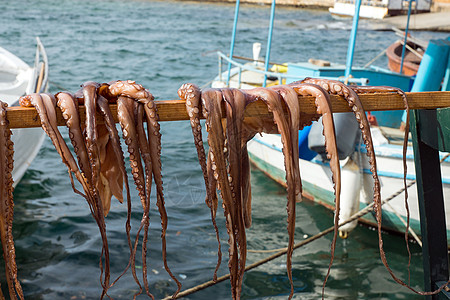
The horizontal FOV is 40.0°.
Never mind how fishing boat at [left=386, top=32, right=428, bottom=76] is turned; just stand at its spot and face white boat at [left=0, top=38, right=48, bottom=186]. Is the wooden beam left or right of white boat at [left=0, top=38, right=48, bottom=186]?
left

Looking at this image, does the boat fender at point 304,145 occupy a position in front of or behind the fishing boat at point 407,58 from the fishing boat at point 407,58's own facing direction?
in front

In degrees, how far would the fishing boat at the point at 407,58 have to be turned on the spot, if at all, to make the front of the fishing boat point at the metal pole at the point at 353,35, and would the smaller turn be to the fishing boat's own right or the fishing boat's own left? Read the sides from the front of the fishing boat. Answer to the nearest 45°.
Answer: approximately 45° to the fishing boat's own left

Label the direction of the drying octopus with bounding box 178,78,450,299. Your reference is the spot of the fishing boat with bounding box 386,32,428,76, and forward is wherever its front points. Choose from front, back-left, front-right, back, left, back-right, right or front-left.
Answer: front-left

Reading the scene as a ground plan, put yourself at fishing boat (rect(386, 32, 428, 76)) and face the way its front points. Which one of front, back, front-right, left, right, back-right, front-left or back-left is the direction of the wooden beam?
front-left

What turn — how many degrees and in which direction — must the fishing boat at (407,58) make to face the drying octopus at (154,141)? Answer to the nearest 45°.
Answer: approximately 45° to its left
